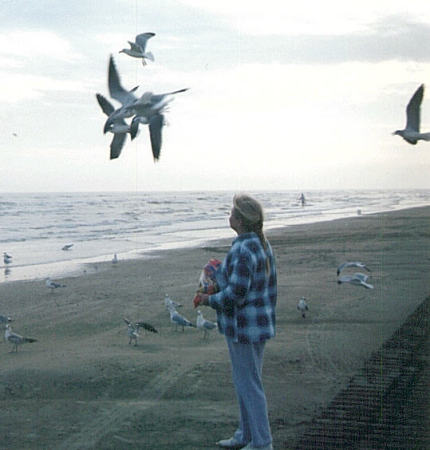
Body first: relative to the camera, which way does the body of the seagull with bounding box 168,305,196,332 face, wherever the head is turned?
to the viewer's left

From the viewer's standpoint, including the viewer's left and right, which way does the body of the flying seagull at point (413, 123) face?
facing to the left of the viewer
